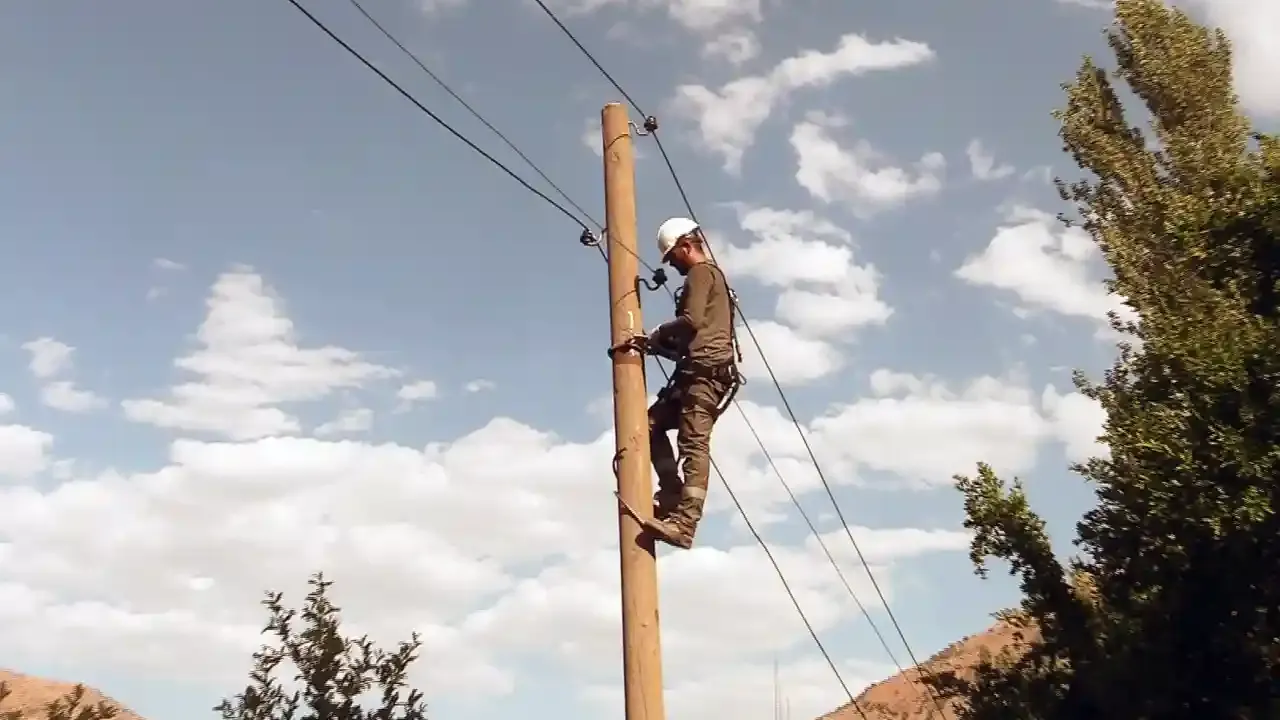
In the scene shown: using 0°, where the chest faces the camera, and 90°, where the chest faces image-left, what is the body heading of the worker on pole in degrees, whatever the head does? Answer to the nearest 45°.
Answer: approximately 90°

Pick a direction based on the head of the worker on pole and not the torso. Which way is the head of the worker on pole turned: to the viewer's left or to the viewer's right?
to the viewer's left

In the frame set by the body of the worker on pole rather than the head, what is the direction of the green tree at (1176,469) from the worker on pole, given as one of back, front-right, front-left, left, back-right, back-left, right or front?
back-right
